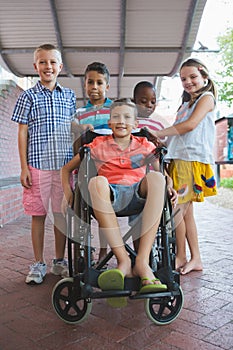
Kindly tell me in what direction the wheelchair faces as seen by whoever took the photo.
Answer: facing the viewer

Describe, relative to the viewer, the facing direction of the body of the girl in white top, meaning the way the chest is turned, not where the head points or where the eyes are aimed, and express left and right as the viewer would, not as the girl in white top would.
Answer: facing the viewer and to the left of the viewer

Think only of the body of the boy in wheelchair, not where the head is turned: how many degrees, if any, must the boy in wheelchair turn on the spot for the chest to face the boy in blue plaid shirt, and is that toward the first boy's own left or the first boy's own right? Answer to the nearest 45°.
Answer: approximately 135° to the first boy's own right

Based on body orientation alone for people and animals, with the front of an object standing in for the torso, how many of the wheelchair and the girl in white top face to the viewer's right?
0

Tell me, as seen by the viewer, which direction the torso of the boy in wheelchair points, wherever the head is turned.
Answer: toward the camera

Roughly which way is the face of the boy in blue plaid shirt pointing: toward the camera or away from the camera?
toward the camera

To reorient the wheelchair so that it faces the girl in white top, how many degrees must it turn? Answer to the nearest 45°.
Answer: approximately 135° to its left

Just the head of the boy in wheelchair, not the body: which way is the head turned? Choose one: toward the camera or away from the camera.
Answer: toward the camera
